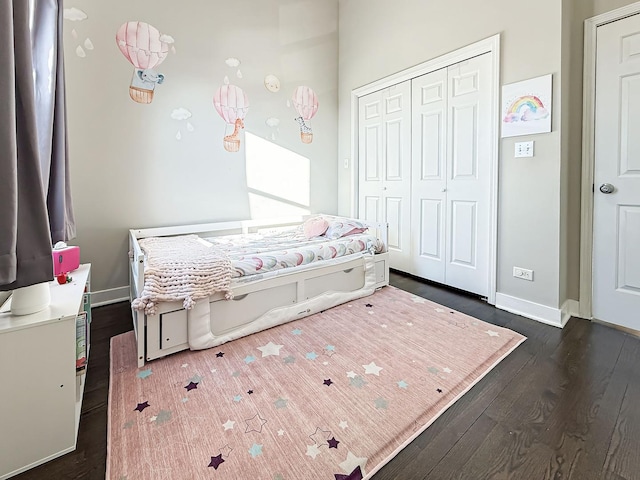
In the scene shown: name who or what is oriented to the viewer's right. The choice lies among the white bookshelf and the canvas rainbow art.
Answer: the white bookshelf

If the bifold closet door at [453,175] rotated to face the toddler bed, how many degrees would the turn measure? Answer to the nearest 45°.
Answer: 0° — it already faces it

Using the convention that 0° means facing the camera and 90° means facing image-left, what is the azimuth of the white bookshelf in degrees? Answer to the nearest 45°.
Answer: approximately 270°

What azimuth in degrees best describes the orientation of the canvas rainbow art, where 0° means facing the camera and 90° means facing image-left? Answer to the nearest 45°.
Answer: approximately 45°

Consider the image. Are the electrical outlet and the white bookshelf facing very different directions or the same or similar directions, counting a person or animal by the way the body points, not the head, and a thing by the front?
very different directions

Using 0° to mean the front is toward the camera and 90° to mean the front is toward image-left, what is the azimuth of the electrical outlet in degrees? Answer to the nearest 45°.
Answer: approximately 45°

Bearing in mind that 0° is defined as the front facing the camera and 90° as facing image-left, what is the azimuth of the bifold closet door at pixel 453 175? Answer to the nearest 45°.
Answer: approximately 45°

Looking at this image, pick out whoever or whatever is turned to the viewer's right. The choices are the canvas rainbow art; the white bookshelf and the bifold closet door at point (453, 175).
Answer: the white bookshelf

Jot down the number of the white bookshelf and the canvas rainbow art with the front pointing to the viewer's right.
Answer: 1
